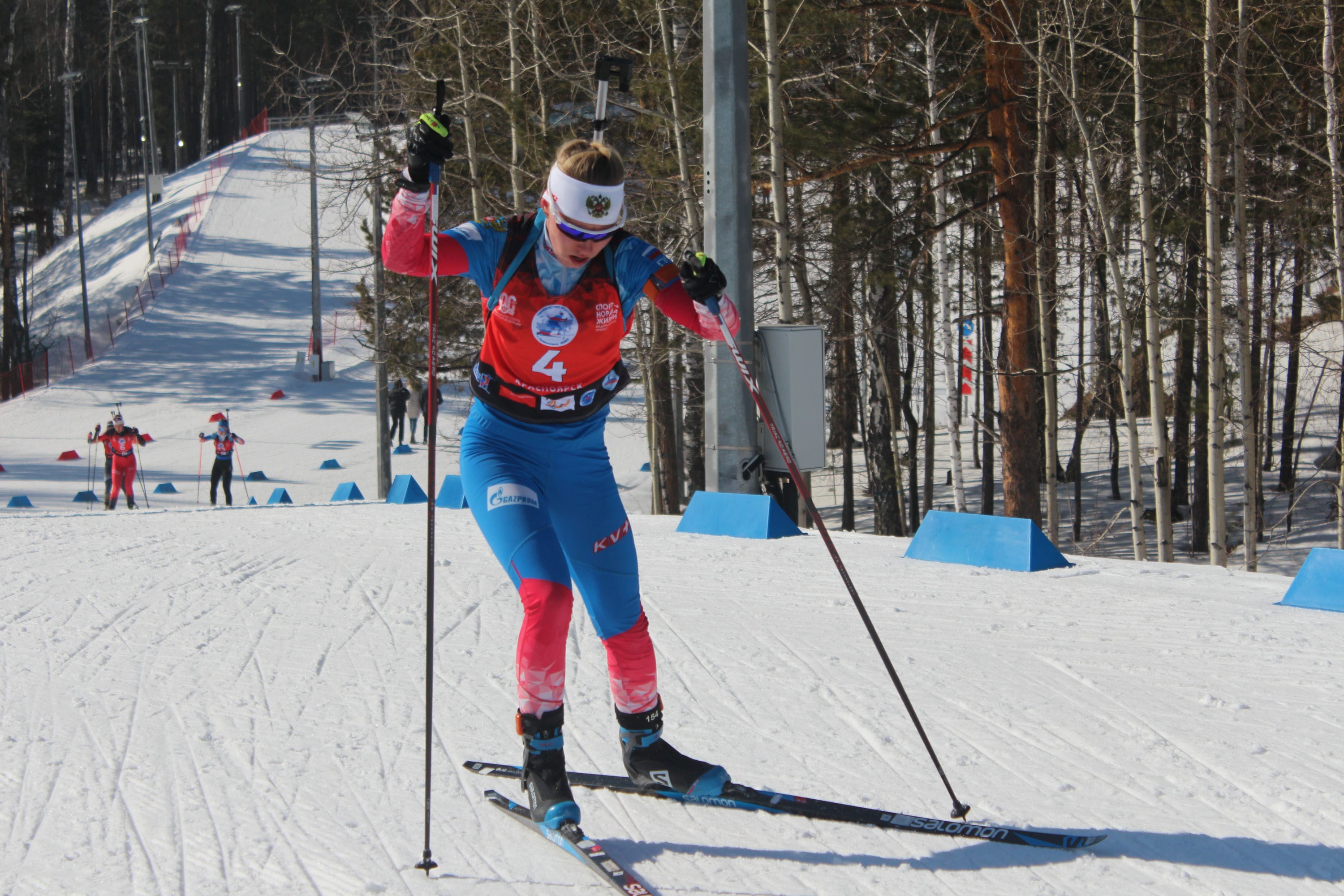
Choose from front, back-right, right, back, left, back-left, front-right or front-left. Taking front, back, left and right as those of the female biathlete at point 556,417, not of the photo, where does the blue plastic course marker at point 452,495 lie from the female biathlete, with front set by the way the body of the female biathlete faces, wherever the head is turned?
back

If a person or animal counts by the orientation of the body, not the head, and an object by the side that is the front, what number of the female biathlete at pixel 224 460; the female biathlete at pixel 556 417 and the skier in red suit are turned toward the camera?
3

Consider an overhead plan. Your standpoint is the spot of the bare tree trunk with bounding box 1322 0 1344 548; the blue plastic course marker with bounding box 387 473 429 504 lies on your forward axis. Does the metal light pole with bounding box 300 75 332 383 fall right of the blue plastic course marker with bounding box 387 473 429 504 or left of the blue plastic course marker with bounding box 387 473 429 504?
right

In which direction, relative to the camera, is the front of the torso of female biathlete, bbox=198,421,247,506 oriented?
toward the camera

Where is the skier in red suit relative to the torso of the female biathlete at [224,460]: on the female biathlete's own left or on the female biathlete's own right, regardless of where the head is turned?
on the female biathlete's own right

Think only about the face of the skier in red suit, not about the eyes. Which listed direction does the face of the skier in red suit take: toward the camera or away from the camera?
toward the camera

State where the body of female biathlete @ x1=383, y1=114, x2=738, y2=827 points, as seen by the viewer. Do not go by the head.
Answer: toward the camera

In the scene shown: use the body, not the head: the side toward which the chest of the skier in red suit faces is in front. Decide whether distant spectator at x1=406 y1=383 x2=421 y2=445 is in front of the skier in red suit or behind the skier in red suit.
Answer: behind

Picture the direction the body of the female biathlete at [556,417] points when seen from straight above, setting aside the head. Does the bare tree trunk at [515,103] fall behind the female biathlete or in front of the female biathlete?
behind

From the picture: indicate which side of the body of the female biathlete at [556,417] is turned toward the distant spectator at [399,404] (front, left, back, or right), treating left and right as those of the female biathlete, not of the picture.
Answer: back

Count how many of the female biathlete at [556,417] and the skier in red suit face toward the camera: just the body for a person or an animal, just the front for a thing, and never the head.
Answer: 2
